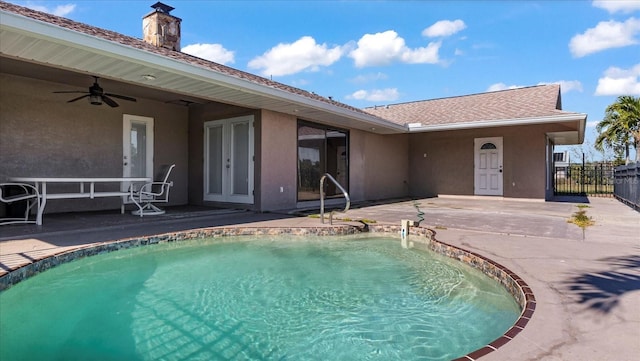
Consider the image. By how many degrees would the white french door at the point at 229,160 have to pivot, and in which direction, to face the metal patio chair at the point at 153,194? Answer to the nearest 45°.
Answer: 0° — it already faces it

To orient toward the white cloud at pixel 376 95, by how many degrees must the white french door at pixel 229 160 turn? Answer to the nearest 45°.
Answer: approximately 180°

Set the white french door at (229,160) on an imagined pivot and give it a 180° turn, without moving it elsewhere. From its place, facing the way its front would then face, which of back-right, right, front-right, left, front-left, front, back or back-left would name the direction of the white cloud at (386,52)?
front

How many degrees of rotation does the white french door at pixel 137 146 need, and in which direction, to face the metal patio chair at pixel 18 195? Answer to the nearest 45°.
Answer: approximately 90° to its right

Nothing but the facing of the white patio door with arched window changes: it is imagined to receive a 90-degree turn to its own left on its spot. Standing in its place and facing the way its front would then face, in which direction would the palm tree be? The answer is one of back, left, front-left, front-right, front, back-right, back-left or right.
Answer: front-left

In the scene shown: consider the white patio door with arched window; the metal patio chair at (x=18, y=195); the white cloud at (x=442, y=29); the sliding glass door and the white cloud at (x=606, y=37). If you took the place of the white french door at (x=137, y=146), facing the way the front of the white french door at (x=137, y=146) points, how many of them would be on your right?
1

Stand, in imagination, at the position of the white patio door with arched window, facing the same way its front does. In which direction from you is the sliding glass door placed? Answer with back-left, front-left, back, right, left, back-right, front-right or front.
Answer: front-right

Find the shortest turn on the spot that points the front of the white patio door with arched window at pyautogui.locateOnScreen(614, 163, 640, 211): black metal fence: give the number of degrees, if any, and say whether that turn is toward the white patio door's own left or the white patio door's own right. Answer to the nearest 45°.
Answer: approximately 45° to the white patio door's own left

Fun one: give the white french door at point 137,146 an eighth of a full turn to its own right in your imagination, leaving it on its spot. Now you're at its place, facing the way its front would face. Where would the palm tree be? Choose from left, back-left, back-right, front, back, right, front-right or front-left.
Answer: left

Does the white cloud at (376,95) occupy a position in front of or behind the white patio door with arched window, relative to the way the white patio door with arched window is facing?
behind

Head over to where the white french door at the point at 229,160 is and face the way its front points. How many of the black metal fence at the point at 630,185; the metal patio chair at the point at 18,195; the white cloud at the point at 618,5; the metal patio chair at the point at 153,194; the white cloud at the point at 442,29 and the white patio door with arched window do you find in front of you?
2

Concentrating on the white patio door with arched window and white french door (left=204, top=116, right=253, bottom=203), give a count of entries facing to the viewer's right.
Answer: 0

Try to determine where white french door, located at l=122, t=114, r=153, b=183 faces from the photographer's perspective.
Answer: facing the viewer and to the right of the viewer

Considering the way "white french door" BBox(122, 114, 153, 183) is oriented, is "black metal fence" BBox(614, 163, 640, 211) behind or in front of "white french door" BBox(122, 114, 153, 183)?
in front

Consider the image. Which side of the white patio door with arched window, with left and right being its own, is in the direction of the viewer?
front

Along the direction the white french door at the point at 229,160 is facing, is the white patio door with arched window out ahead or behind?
behind

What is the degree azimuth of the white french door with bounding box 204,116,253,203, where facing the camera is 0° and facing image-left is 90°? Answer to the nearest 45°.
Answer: approximately 45°
